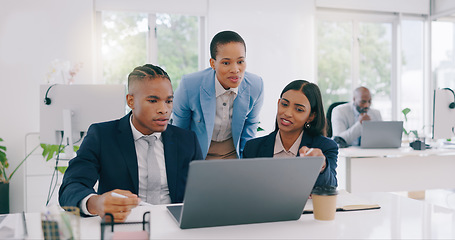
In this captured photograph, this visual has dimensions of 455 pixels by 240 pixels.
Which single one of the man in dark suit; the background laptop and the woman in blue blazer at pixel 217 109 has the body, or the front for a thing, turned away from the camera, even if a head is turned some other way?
the background laptop

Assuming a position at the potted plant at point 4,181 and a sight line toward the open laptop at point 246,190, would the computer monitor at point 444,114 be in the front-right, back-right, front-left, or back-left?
front-left

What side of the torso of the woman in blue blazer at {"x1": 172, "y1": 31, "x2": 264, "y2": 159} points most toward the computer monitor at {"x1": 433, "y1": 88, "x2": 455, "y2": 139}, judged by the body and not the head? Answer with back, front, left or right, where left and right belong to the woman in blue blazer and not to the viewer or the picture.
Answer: left

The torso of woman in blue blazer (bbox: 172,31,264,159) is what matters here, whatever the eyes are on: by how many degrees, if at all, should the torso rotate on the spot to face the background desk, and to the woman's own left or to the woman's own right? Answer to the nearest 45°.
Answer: approximately 90° to the woman's own left

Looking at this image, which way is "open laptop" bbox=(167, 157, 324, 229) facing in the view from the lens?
facing away from the viewer and to the left of the viewer

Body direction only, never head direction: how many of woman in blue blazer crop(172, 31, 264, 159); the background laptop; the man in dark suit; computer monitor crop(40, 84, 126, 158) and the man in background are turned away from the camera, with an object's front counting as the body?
2

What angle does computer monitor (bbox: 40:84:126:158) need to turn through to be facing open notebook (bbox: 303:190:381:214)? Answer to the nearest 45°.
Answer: approximately 135° to its right

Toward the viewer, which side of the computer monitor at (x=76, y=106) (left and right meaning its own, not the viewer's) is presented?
back

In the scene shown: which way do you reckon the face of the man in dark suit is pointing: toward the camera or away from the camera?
toward the camera

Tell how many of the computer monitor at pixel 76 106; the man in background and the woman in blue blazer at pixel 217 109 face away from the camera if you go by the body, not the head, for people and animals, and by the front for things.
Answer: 1

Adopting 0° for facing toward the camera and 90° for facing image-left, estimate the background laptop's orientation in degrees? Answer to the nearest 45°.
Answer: approximately 180°

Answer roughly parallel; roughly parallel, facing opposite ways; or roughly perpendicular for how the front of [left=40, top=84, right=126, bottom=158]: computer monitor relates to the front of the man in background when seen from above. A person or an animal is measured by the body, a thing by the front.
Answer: roughly parallel, facing opposite ways

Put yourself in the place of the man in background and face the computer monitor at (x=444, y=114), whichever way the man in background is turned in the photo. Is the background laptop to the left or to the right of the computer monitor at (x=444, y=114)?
right

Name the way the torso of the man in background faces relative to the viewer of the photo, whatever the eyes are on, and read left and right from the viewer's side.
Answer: facing the viewer and to the right of the viewer
